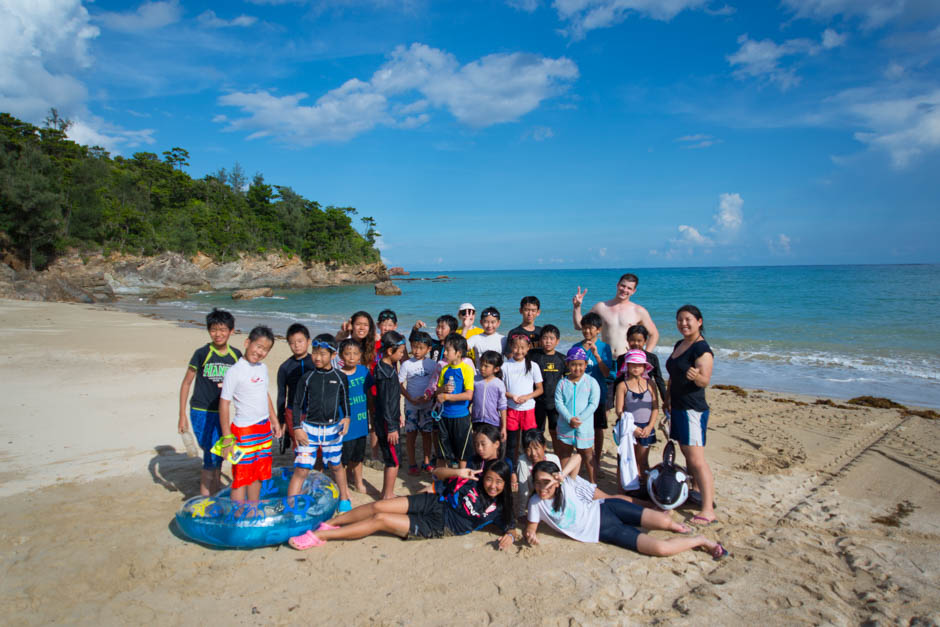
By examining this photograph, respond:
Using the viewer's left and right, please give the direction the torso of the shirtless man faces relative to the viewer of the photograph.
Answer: facing the viewer

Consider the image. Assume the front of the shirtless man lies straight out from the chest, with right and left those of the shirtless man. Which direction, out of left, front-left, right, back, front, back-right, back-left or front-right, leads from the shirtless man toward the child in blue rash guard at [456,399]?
front-right

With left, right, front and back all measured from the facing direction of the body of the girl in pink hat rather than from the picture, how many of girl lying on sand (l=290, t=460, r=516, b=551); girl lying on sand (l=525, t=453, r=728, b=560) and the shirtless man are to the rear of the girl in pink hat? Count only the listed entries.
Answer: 1

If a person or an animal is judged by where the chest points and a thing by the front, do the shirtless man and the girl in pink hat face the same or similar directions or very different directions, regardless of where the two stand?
same or similar directions

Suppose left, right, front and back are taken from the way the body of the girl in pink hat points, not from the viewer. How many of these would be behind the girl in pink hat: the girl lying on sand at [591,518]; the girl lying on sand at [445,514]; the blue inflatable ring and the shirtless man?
1

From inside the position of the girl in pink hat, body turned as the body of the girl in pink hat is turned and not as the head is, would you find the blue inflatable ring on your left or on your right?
on your right

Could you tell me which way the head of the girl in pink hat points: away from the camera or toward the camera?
toward the camera

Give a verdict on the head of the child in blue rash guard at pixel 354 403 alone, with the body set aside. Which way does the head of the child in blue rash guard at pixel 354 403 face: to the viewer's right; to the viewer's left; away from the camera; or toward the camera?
toward the camera

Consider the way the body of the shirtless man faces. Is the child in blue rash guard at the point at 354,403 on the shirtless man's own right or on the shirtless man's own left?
on the shirtless man's own right

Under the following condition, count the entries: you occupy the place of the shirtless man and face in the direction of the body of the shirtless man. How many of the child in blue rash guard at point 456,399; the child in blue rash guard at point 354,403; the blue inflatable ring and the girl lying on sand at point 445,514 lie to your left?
0

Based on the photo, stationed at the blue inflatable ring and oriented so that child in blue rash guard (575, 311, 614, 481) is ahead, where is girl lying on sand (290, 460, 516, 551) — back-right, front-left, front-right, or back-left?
front-right

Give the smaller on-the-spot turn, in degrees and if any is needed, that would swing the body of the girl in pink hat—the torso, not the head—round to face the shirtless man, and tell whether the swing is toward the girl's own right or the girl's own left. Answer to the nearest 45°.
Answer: approximately 180°

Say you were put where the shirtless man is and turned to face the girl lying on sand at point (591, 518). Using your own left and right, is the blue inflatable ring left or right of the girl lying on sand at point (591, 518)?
right

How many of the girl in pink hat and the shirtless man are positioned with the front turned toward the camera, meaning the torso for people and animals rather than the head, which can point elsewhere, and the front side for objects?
2

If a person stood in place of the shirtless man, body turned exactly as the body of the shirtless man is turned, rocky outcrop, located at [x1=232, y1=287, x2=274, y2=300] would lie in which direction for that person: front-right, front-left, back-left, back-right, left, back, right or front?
back-right

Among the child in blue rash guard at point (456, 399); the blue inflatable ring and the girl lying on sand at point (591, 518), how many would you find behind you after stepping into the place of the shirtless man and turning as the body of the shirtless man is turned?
0

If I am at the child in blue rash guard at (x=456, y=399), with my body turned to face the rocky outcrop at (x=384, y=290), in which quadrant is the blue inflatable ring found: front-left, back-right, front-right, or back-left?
back-left
